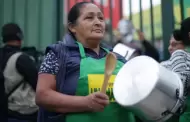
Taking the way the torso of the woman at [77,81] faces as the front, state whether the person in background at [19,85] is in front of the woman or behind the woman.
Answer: behind

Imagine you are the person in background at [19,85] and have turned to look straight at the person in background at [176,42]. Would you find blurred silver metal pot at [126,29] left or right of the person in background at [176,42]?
left

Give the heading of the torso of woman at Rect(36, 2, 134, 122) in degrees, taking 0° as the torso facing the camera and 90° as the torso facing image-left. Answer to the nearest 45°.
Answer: approximately 315°

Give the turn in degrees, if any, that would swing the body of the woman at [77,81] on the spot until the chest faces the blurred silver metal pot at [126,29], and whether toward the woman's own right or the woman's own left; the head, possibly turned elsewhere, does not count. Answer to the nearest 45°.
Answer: approximately 135° to the woman's own left

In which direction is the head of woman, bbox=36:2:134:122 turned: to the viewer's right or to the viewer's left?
to the viewer's right

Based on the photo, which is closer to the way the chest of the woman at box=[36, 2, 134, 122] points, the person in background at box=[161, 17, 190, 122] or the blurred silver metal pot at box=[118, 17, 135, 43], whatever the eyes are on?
the person in background

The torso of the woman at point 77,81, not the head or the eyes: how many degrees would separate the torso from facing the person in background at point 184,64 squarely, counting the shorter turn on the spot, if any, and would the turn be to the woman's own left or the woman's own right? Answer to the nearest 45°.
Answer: approximately 90° to the woman's own left

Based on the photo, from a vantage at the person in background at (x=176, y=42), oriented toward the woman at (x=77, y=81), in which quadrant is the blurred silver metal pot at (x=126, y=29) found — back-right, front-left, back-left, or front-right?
back-right

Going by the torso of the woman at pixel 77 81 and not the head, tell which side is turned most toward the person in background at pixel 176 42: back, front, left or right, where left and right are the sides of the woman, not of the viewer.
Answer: left
